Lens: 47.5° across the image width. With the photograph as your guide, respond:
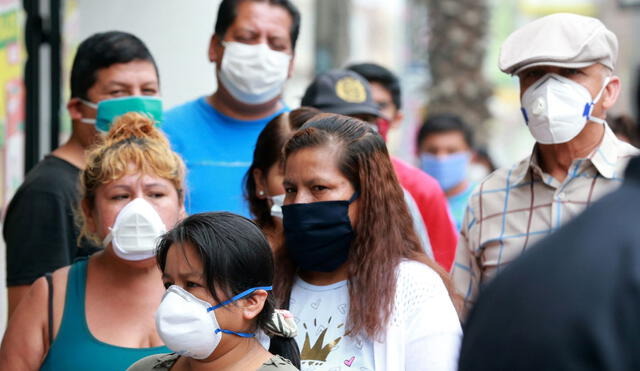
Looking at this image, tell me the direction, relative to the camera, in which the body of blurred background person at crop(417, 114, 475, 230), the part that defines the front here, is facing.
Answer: toward the camera

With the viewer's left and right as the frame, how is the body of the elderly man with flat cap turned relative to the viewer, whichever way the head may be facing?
facing the viewer and to the left of the viewer

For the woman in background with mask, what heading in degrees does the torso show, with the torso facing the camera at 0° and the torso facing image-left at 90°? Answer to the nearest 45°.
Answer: approximately 315°

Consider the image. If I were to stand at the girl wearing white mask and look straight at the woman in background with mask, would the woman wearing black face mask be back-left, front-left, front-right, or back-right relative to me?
front-right

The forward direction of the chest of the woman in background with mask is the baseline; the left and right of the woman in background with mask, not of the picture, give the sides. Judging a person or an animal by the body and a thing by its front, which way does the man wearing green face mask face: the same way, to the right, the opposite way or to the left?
the same way

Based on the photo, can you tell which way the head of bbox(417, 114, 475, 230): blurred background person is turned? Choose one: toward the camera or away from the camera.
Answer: toward the camera

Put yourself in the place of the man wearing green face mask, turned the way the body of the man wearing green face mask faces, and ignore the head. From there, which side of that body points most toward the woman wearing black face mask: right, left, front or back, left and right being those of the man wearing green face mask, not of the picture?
front

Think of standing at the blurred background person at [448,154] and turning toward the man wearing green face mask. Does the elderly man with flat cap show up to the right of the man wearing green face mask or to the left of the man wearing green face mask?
left

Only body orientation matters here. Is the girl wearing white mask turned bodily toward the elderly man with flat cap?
no

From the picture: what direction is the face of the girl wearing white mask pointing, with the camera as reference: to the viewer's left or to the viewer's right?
to the viewer's left

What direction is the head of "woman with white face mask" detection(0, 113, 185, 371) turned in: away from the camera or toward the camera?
toward the camera

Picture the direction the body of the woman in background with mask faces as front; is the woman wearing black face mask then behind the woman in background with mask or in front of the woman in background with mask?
in front
